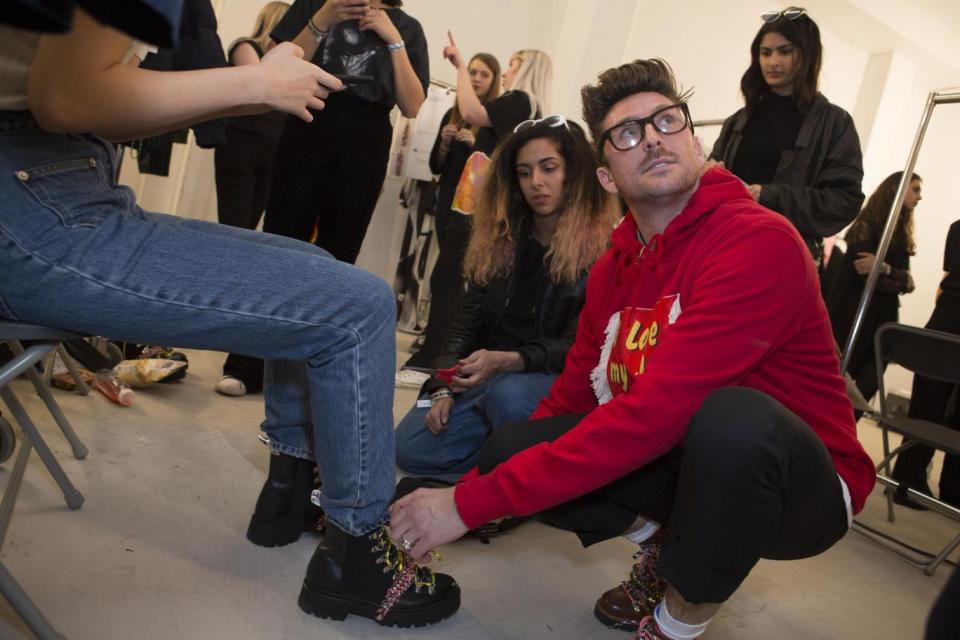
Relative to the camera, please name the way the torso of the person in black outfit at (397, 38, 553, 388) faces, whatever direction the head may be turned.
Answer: to the viewer's left

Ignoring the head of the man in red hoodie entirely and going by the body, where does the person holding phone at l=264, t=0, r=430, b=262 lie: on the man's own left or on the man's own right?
on the man's own right

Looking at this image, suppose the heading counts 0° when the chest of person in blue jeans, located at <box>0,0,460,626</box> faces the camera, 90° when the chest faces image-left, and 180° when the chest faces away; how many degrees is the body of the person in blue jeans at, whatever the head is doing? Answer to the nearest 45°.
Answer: approximately 270°

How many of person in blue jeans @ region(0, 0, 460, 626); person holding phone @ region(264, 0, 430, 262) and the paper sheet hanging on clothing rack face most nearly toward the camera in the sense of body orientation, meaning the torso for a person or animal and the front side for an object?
2

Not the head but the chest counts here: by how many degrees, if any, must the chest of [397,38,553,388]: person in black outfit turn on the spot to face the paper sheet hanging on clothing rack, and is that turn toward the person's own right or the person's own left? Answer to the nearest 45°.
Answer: approximately 90° to the person's own right

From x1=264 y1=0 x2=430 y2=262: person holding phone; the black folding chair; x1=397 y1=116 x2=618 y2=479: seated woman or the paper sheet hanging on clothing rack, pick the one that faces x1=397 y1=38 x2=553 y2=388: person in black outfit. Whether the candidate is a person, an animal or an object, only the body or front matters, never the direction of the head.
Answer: the paper sheet hanging on clothing rack
